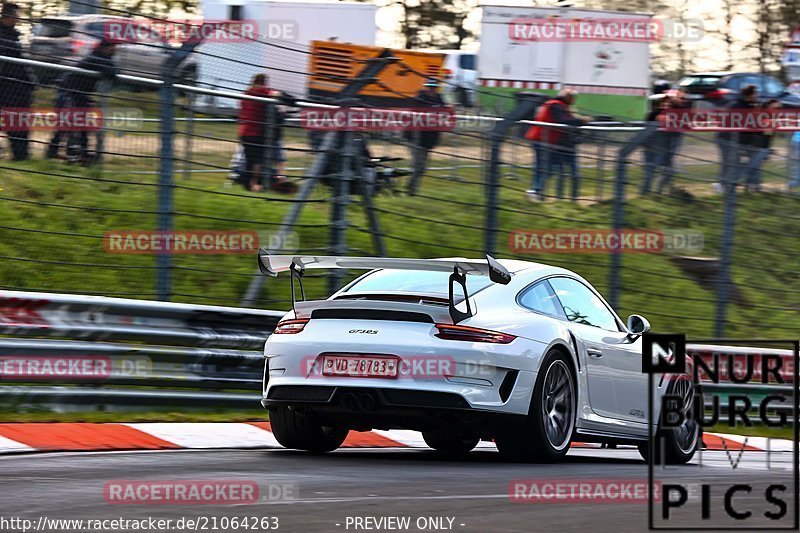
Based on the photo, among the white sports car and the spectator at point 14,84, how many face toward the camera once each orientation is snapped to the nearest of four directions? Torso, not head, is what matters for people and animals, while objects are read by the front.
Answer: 1

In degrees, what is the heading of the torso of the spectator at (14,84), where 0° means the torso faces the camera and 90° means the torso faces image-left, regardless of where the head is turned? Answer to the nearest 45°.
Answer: approximately 0°

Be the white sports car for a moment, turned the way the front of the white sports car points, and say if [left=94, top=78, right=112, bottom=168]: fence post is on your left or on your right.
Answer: on your left

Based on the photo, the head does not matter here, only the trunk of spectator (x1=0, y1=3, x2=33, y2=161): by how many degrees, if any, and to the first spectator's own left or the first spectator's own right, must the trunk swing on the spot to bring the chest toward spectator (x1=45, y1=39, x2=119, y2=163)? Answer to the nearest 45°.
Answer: approximately 90° to the first spectator's own left

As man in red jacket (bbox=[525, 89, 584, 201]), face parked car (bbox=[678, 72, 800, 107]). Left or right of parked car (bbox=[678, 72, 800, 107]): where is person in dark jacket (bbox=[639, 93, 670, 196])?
right

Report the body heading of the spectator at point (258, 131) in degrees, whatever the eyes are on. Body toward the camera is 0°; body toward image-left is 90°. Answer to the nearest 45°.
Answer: approximately 315°

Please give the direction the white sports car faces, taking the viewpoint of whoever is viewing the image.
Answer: facing away from the viewer and to the right of the viewer

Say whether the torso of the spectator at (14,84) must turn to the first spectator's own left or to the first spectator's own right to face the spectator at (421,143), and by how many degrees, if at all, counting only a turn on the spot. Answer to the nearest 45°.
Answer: approximately 90° to the first spectator's own left
